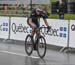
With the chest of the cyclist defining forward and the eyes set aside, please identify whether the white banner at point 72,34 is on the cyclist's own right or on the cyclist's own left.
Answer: on the cyclist's own left

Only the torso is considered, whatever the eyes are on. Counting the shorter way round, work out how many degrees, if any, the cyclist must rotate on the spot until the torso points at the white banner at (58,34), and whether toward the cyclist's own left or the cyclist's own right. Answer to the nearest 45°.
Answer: approximately 135° to the cyclist's own left

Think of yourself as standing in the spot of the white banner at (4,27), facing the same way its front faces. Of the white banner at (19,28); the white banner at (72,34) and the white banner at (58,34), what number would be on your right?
0

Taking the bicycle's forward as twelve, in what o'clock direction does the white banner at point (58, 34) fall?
The white banner is roughly at 8 o'clock from the bicycle.

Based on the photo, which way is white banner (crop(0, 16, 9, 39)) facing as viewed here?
toward the camera

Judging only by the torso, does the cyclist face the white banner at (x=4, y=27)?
no

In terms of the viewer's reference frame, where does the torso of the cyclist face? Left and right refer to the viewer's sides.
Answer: facing the viewer and to the right of the viewer

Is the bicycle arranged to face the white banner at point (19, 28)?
no

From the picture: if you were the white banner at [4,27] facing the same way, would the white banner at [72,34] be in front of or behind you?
in front

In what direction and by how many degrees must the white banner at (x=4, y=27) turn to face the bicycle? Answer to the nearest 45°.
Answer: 0° — it already faces it

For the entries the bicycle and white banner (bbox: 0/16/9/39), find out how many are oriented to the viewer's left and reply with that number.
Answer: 0

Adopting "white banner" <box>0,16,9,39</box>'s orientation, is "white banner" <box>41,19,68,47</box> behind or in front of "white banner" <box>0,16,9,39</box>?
in front

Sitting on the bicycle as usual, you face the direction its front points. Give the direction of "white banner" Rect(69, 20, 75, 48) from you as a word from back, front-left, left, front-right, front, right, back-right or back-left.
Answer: left

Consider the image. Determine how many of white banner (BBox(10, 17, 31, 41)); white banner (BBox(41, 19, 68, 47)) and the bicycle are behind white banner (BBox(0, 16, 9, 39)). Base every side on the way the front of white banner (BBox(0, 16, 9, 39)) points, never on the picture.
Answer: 0

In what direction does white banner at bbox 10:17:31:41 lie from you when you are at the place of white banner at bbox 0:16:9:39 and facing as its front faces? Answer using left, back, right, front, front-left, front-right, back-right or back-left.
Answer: front-left
